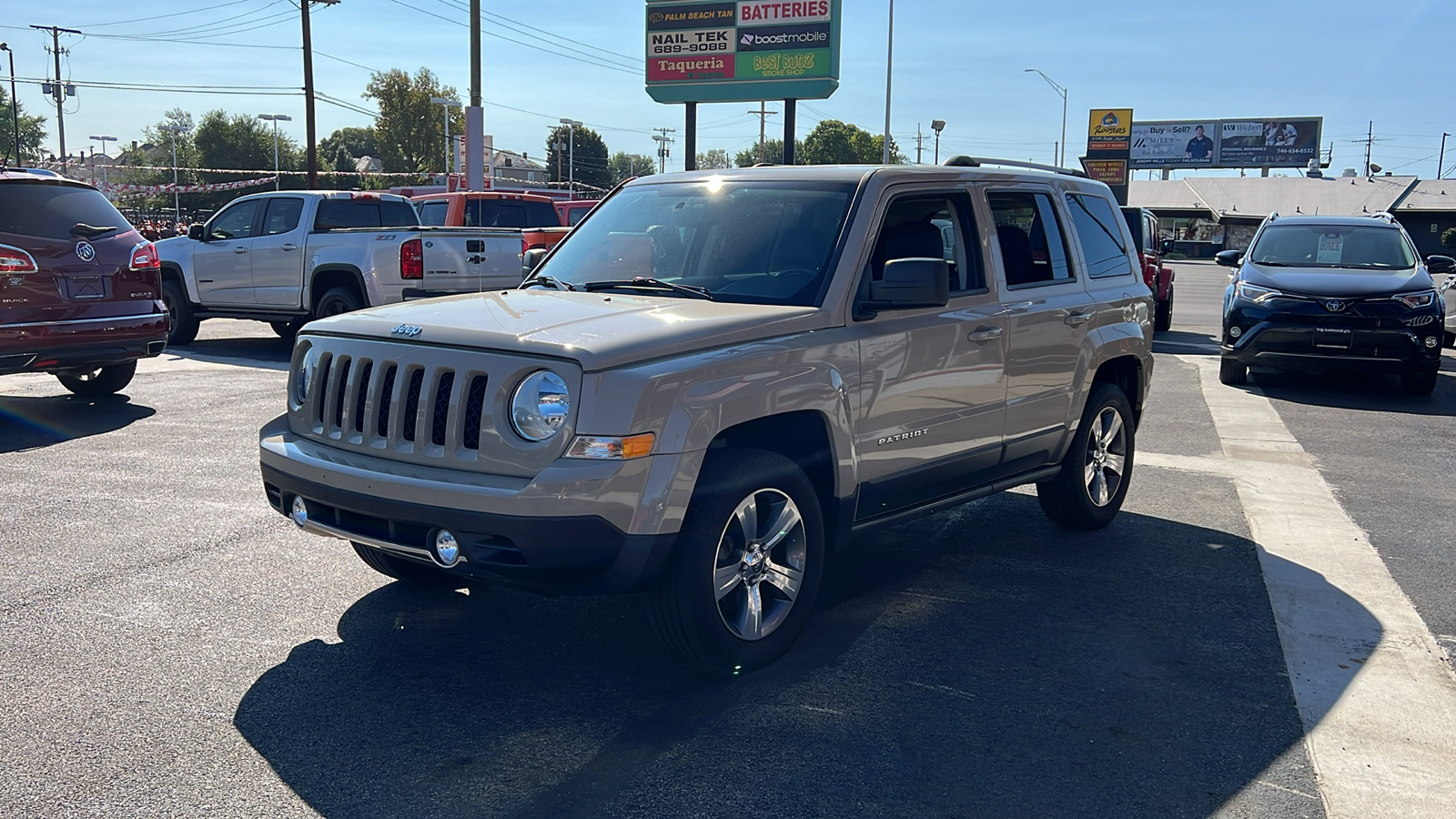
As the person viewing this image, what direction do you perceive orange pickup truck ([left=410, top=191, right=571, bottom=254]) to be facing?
facing away from the viewer and to the left of the viewer

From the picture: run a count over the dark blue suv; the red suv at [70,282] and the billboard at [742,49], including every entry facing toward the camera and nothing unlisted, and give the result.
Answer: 2

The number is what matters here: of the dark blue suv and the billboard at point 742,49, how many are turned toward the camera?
2

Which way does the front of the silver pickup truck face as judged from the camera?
facing away from the viewer and to the left of the viewer

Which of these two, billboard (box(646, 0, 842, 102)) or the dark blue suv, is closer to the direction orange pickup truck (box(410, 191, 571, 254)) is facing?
the billboard

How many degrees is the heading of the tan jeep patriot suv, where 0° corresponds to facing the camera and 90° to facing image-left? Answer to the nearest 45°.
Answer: approximately 45°

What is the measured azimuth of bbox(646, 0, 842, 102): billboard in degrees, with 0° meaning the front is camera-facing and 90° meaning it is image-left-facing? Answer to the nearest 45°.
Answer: approximately 0°

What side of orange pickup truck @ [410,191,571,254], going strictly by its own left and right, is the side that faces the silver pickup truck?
left

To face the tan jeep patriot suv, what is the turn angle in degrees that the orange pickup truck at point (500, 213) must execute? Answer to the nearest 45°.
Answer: approximately 135° to its left

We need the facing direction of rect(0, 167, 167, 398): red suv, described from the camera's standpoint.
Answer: facing away from the viewer and to the left of the viewer

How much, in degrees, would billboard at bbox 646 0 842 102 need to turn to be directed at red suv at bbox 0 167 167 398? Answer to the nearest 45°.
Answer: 0° — it already faces it

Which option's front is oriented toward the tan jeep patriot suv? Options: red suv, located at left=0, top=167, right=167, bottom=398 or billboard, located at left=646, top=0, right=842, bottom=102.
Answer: the billboard

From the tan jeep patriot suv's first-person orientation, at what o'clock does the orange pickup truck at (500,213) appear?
The orange pickup truck is roughly at 4 o'clock from the tan jeep patriot suv.

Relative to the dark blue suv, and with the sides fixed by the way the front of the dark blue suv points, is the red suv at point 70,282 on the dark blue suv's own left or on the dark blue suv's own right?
on the dark blue suv's own right
